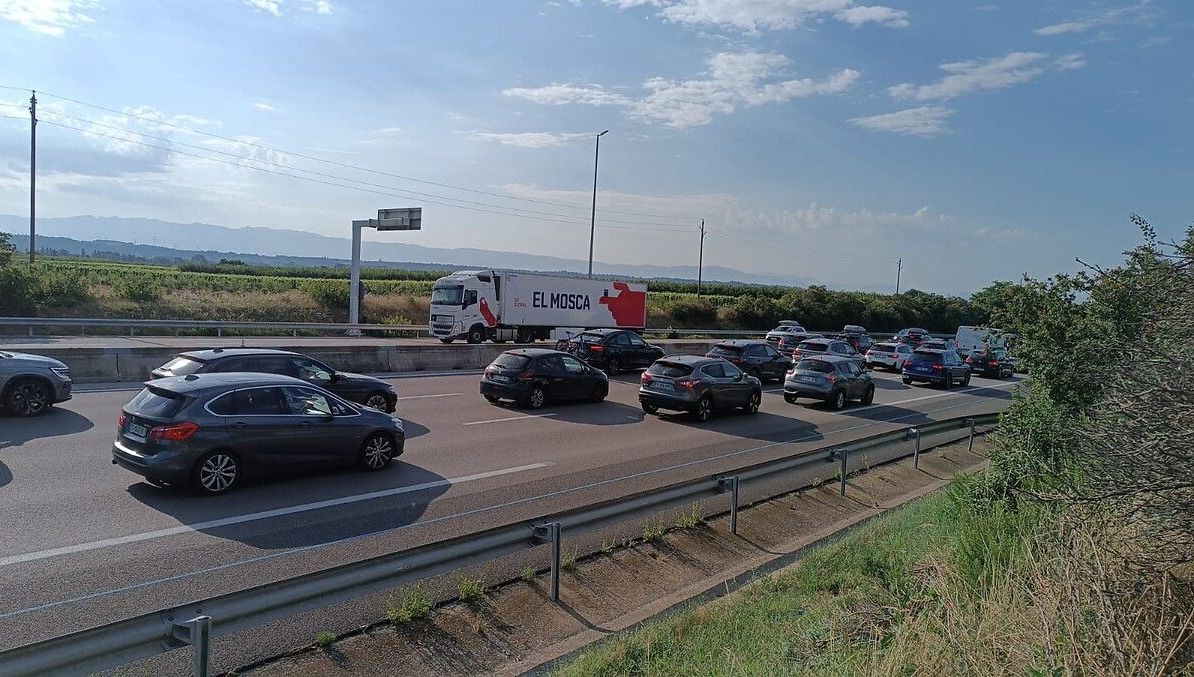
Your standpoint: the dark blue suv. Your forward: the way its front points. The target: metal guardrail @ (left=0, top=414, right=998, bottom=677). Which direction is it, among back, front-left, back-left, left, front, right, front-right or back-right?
back-right

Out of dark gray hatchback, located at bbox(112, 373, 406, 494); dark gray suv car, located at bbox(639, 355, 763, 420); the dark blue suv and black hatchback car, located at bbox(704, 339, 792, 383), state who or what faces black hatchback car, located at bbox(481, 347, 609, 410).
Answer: the dark gray hatchback

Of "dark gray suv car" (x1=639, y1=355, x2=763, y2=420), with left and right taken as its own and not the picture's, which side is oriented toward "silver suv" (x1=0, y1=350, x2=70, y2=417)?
back

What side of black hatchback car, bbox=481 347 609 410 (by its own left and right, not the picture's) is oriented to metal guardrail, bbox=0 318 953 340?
left

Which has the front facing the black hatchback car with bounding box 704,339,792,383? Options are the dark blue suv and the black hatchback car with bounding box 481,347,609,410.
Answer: the black hatchback car with bounding box 481,347,609,410

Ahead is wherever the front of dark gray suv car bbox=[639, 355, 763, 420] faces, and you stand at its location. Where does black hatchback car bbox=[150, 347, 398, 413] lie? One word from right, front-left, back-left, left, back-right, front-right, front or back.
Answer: back

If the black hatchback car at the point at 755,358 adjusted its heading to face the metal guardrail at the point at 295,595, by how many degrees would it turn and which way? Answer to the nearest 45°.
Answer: approximately 135° to its right

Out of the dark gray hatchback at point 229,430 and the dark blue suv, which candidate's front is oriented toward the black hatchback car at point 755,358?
the dark gray hatchback

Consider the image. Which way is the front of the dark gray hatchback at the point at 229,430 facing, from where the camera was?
facing away from the viewer and to the right of the viewer

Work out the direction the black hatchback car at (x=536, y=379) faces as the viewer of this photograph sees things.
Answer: facing away from the viewer and to the right of the viewer
